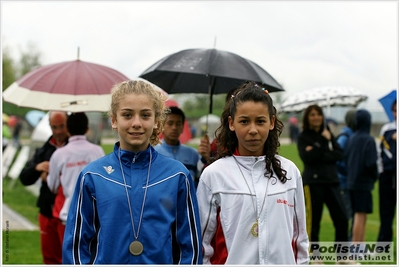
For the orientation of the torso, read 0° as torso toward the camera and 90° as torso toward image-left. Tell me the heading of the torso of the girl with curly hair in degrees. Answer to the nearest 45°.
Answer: approximately 0°

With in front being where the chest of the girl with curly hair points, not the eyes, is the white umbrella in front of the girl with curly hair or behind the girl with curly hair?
behind

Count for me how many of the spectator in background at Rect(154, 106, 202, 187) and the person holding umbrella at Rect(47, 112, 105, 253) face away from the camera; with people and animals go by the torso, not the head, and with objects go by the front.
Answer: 1

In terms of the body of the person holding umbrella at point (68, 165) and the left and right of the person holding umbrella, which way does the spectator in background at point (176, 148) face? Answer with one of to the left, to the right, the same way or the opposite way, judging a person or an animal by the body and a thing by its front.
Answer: the opposite way

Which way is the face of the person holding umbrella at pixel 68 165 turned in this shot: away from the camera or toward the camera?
away from the camera

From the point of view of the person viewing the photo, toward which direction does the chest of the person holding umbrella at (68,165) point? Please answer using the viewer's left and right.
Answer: facing away from the viewer

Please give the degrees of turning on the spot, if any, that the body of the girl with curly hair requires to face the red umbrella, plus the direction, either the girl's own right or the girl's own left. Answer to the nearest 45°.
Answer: approximately 135° to the girl's own right

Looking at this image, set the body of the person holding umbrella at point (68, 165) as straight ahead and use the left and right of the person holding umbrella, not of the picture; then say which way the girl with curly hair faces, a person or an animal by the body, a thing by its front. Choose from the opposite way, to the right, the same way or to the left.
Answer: the opposite way

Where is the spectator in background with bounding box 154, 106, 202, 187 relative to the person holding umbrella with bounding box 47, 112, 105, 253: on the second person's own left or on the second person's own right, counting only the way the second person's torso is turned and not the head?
on the second person's own right

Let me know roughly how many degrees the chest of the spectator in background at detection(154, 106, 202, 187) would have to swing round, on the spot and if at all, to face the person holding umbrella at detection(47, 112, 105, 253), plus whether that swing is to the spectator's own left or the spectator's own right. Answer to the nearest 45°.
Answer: approximately 90° to the spectator's own right

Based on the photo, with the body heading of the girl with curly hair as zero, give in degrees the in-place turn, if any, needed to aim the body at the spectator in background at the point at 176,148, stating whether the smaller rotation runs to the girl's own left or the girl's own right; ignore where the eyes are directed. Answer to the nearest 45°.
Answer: approximately 180°

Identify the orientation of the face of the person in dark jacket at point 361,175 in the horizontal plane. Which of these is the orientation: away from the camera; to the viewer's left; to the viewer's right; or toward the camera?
away from the camera
